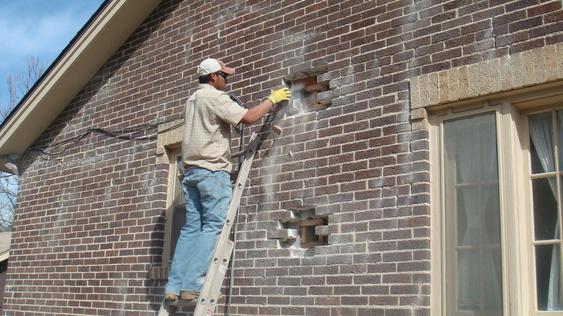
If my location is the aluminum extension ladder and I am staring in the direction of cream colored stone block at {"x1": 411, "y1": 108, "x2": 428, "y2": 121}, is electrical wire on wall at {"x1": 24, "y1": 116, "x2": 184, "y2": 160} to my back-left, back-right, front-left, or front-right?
back-left

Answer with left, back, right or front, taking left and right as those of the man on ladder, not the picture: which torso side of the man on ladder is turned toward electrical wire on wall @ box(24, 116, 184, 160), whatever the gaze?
left

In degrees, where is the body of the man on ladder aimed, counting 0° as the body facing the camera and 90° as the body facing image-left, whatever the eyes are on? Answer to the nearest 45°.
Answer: approximately 225°

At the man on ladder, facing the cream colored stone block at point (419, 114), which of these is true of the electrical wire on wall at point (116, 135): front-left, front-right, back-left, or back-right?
back-left

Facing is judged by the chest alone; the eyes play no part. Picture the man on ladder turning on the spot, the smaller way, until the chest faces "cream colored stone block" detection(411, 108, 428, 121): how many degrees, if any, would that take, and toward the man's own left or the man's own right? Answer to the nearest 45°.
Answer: approximately 45° to the man's own right
